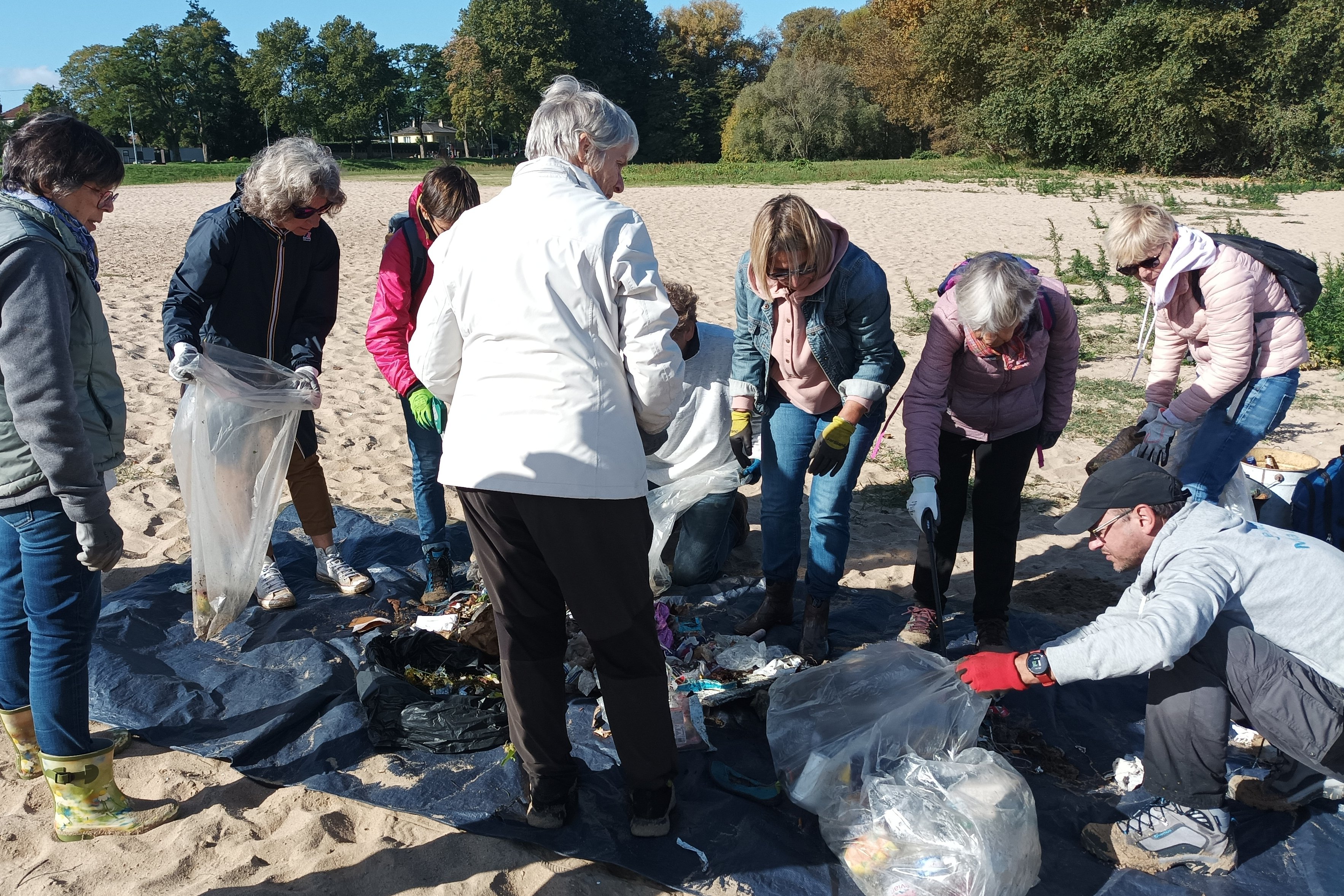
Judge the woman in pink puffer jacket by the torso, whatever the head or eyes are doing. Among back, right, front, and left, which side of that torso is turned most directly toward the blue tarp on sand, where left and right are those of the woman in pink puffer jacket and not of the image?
front

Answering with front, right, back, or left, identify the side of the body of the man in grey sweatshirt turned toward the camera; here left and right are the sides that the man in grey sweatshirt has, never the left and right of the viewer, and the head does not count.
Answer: left

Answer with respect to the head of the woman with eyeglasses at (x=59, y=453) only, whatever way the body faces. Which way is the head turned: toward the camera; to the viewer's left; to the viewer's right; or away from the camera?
to the viewer's right

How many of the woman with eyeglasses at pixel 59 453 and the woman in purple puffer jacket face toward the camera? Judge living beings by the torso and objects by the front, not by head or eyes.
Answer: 1

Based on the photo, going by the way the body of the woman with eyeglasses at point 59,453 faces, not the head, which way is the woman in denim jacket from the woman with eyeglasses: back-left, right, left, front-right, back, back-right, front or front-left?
front

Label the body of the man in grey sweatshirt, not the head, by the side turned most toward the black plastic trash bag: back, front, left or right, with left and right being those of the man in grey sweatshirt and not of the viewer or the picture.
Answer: front

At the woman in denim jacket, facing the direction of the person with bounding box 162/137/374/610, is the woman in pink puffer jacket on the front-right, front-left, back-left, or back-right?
back-right

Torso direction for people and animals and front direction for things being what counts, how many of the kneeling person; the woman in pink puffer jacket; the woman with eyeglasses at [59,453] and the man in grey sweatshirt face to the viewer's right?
1

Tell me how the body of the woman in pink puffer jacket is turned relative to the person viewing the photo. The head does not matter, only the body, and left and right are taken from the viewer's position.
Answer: facing the viewer and to the left of the viewer

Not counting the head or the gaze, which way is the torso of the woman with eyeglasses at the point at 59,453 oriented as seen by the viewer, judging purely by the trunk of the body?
to the viewer's right

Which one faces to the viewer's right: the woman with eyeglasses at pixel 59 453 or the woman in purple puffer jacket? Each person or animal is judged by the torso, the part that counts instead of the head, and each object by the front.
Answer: the woman with eyeglasses

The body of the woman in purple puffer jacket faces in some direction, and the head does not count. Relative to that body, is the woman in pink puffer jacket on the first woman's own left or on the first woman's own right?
on the first woman's own left

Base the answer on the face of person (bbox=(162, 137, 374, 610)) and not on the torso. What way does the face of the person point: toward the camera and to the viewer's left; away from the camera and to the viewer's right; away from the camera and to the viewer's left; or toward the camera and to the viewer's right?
toward the camera and to the viewer's right

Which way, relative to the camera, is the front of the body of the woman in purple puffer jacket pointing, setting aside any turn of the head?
toward the camera

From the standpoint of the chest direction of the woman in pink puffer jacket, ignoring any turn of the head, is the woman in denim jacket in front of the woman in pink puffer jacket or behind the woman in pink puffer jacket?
in front

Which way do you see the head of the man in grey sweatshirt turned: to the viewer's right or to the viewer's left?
to the viewer's left
